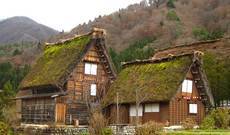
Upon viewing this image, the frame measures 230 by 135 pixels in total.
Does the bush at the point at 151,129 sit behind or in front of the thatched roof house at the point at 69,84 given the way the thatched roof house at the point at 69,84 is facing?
in front

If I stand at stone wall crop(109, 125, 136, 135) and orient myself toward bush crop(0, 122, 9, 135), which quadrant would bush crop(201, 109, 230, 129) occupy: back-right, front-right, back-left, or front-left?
back-right

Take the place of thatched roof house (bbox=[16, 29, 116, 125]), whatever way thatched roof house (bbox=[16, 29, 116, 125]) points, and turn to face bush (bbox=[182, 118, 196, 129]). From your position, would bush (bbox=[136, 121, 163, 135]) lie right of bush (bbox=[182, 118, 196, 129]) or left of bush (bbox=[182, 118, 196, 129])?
right

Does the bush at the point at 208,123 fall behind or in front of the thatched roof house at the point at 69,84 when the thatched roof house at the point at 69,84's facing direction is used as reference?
in front

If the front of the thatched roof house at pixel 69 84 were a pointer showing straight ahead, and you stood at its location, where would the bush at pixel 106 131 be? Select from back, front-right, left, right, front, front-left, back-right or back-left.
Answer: front-right

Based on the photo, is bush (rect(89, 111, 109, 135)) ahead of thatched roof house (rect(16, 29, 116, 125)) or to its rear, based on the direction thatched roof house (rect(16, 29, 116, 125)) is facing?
ahead

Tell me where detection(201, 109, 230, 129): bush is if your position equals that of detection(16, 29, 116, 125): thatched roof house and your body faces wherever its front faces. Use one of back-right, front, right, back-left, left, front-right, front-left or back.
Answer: front

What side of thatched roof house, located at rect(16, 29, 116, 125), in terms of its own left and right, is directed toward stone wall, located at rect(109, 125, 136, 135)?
front

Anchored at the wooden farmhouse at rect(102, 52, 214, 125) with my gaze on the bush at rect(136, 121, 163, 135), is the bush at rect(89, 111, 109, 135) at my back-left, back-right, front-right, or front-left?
front-right

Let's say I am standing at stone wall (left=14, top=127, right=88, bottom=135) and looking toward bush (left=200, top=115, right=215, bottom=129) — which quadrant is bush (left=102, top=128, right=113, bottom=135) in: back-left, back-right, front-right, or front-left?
front-right

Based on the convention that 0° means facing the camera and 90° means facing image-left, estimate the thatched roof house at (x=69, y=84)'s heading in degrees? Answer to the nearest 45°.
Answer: approximately 315°

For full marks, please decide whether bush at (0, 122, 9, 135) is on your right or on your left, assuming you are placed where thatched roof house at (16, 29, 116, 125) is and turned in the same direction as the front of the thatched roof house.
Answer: on your right

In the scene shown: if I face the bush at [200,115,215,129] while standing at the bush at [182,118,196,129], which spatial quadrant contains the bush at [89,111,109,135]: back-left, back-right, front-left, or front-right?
back-right
